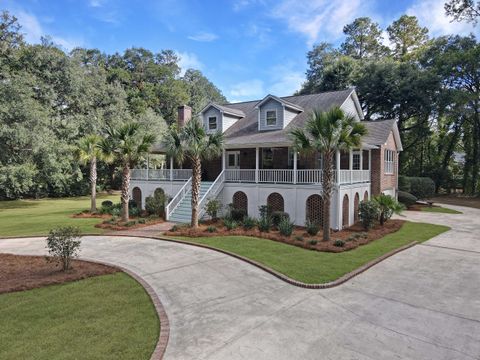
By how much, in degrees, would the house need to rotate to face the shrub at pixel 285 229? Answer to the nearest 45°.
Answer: approximately 45° to its left

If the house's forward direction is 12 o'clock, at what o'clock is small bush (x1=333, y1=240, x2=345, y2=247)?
The small bush is roughly at 10 o'clock from the house.

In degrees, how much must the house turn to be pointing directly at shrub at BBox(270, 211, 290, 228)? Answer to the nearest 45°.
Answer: approximately 45° to its left

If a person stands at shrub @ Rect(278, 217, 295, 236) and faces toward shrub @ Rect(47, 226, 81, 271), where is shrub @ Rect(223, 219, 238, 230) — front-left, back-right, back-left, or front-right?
front-right

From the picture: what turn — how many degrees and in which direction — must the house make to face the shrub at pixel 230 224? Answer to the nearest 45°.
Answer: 0° — it already faces it

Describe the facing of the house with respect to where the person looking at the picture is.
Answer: facing the viewer and to the left of the viewer

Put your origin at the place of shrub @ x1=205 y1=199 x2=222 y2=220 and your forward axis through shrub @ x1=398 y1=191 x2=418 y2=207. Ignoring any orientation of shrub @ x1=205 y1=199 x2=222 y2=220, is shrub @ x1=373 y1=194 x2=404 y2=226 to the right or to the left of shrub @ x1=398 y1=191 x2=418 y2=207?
right
